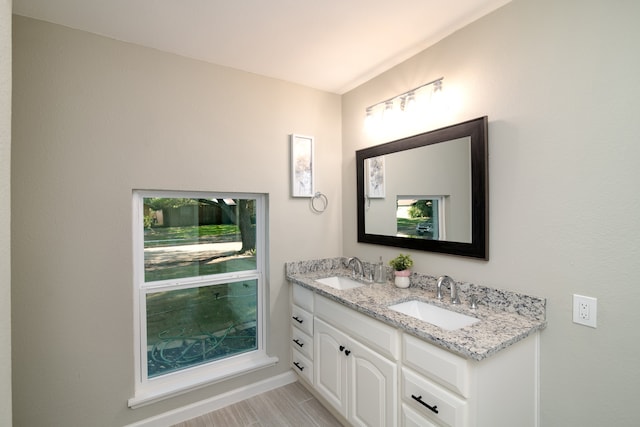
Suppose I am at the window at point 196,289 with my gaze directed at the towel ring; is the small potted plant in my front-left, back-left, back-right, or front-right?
front-right

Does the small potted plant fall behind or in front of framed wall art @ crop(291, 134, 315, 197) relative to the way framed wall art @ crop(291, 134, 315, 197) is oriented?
in front

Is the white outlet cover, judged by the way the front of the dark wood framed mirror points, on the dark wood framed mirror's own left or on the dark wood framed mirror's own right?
on the dark wood framed mirror's own left

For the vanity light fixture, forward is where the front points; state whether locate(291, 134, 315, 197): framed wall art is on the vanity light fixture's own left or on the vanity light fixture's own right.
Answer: on the vanity light fixture's own right

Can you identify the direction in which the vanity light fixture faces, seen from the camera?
facing the viewer and to the left of the viewer

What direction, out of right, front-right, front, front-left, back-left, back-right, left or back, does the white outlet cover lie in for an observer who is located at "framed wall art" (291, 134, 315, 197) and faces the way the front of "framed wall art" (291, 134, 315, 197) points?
front

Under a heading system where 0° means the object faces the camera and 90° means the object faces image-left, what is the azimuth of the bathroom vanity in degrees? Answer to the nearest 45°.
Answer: approximately 45°

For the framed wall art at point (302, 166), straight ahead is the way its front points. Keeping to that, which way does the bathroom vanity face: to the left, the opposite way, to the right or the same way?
to the right

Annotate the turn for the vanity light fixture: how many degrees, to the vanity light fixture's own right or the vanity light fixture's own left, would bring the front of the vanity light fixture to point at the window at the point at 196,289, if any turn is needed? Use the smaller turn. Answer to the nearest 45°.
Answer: approximately 45° to the vanity light fixture's own right
